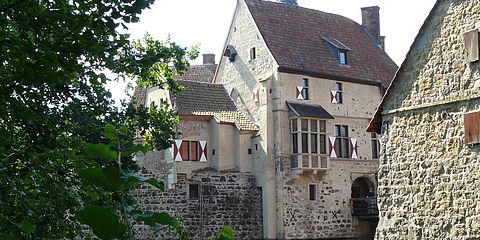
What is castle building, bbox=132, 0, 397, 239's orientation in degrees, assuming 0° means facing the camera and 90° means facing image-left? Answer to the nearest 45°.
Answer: approximately 315°
